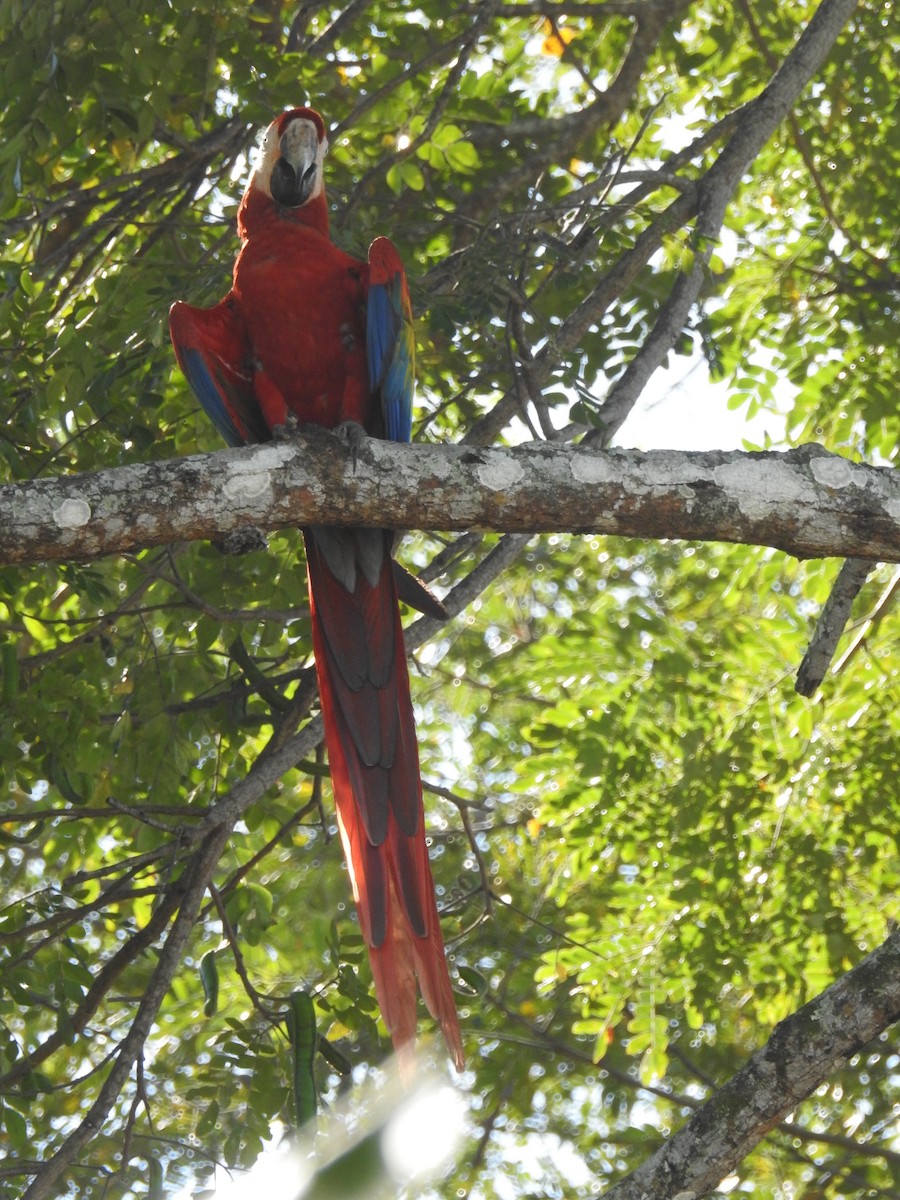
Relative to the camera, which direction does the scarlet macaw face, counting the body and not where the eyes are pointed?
toward the camera
